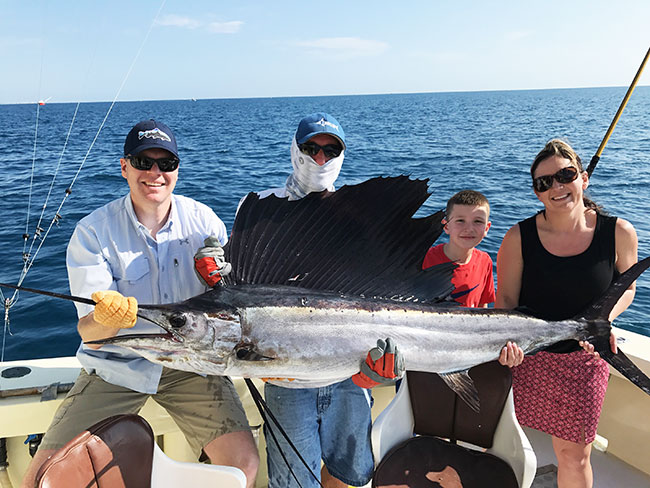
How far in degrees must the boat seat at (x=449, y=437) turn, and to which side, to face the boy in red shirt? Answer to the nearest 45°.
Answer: approximately 180°

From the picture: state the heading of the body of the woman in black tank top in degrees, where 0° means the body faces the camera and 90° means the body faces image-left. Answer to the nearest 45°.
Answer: approximately 0°

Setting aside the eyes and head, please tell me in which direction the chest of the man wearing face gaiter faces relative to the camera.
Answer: toward the camera

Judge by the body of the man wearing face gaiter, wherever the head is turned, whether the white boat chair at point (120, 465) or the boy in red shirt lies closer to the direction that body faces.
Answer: the white boat chair

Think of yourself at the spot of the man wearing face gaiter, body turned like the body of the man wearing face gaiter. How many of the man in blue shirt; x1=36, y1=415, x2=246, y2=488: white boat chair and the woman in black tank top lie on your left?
1

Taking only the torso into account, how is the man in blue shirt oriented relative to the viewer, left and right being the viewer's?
facing the viewer

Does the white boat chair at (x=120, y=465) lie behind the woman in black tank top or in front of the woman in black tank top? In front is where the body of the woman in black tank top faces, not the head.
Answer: in front
